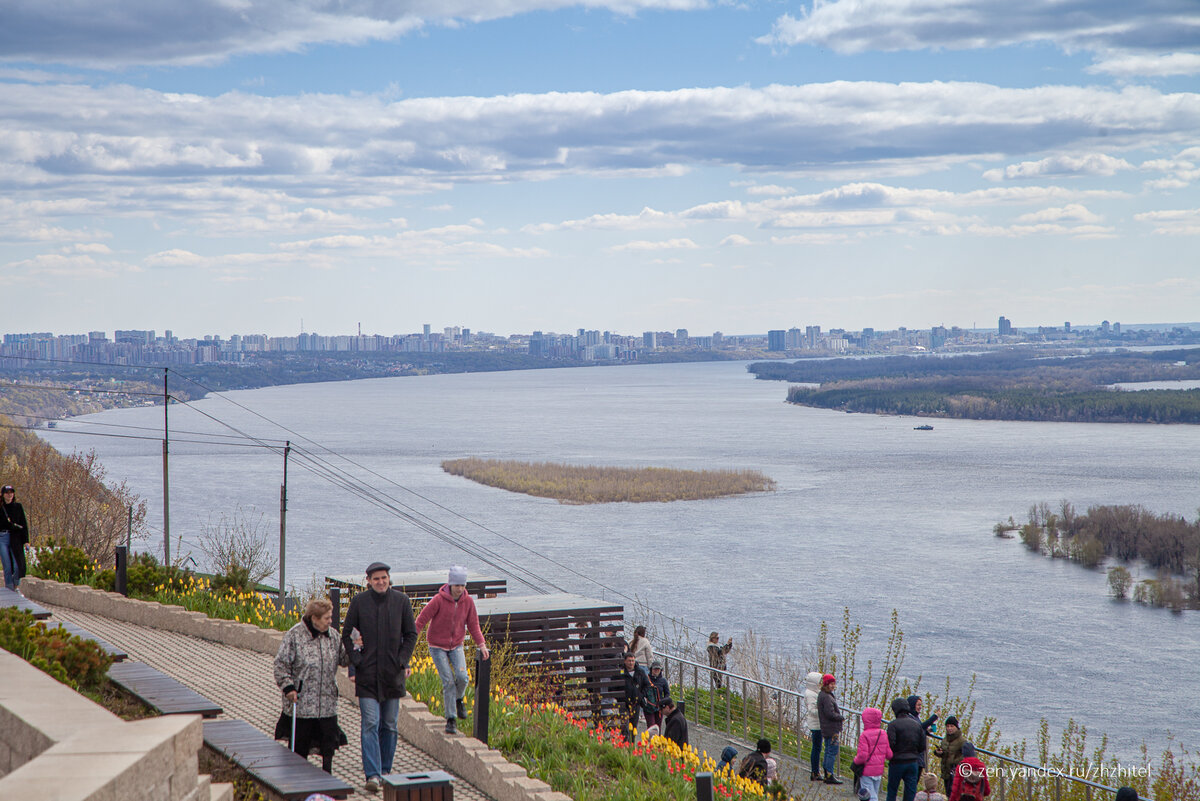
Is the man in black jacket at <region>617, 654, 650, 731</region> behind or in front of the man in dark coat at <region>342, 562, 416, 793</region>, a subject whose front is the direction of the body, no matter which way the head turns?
behind

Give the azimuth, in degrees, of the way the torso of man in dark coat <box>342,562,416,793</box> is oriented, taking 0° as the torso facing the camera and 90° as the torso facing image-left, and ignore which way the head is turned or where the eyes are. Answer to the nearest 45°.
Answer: approximately 0°

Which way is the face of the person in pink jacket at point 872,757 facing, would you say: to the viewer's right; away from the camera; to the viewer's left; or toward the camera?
away from the camera

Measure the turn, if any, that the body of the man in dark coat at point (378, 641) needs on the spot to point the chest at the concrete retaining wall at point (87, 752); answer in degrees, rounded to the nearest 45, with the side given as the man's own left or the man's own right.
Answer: approximately 45° to the man's own right

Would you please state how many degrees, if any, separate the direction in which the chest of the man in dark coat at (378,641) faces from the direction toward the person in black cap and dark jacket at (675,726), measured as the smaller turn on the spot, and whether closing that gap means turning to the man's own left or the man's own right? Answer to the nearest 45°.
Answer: approximately 135° to the man's own left

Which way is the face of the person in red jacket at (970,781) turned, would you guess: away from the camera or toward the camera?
away from the camera

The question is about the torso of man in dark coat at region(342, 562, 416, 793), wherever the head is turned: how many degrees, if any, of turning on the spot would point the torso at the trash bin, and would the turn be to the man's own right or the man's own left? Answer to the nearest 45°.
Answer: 0° — they already face it

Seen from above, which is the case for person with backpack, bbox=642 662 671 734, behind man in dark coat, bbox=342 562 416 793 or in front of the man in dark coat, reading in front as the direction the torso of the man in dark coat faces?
behind
